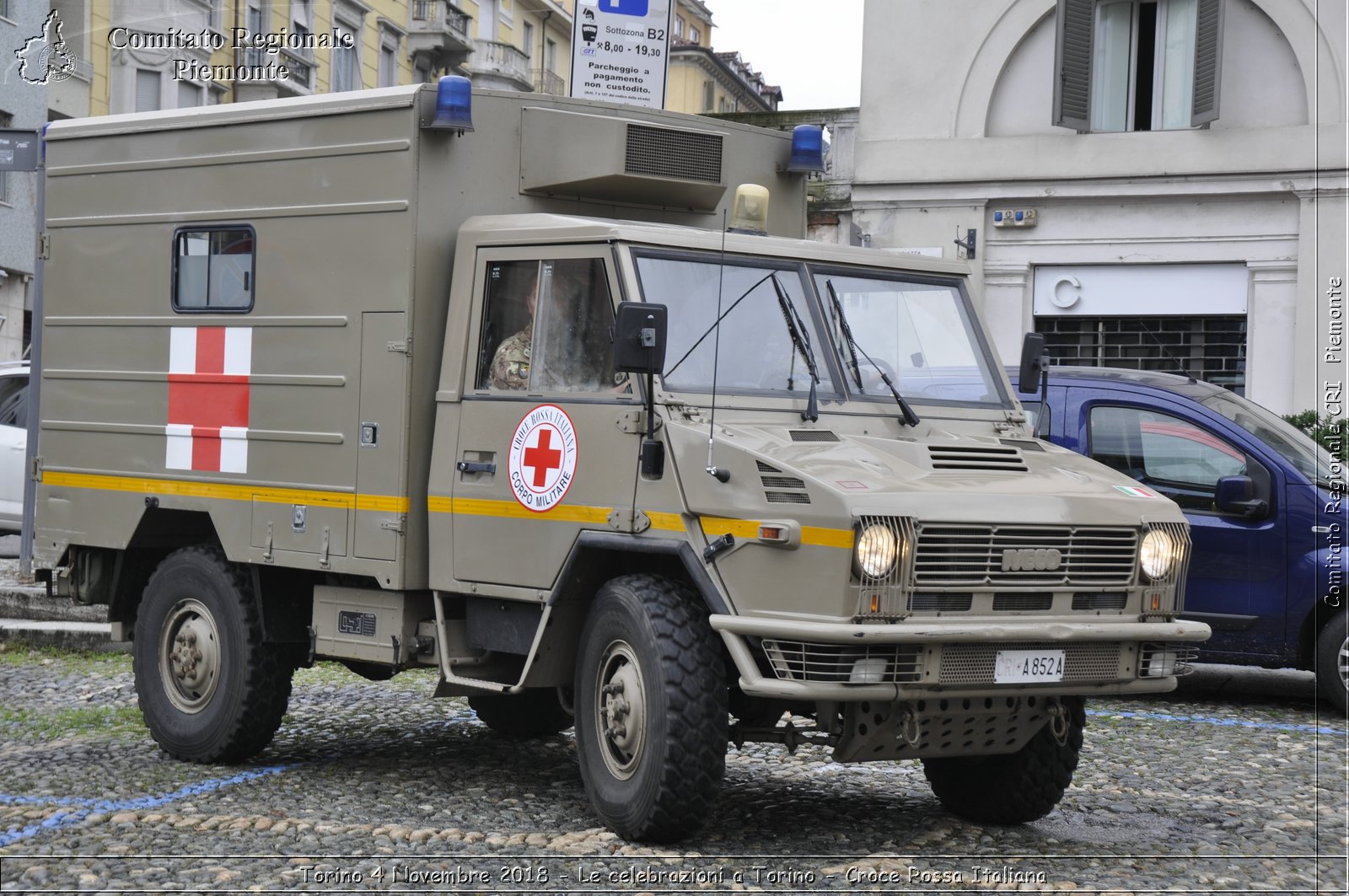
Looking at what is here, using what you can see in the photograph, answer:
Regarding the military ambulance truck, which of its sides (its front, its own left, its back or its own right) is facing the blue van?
left

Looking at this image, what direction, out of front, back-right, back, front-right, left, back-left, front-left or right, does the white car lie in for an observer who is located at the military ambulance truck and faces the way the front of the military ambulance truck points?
back

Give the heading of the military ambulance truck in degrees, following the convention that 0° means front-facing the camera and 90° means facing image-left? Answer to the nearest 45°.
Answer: approximately 315°
